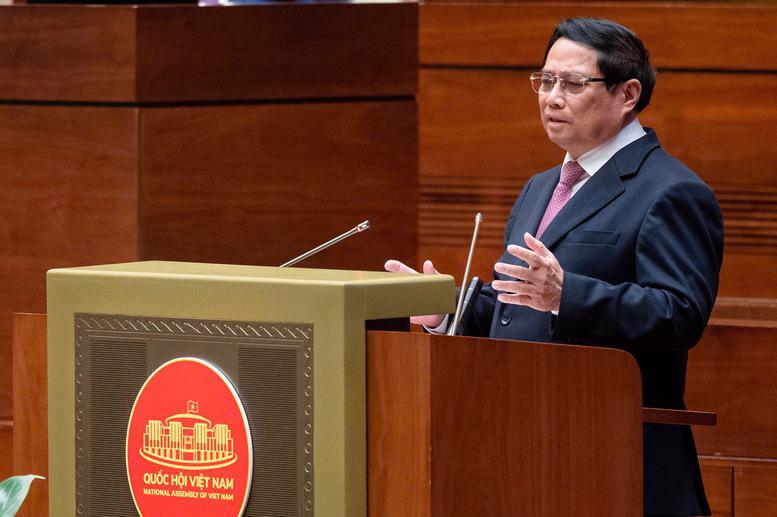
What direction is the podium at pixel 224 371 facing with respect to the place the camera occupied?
facing the viewer and to the left of the viewer

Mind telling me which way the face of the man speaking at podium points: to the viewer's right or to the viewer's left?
to the viewer's left

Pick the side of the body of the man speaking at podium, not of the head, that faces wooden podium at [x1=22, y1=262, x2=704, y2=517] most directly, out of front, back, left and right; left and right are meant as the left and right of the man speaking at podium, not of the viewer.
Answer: front
